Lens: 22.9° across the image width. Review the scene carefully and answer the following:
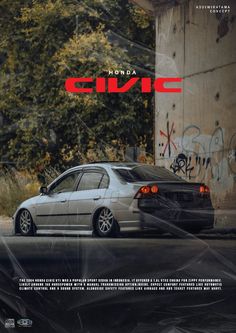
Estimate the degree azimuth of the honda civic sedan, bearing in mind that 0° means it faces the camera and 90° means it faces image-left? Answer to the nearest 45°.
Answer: approximately 135°
